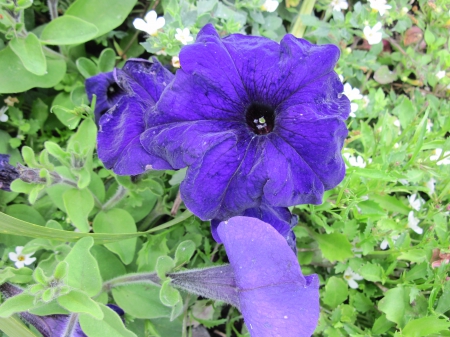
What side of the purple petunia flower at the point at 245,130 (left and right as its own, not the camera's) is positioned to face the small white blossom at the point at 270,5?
back

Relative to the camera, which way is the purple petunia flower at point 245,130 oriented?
toward the camera

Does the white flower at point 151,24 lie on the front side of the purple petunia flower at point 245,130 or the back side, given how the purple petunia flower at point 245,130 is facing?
on the back side

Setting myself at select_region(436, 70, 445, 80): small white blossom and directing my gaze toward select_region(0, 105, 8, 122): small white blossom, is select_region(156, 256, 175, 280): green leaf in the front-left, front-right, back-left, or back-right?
front-left

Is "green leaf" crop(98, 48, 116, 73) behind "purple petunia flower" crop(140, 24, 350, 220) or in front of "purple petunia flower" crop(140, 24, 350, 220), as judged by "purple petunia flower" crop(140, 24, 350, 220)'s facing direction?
behind

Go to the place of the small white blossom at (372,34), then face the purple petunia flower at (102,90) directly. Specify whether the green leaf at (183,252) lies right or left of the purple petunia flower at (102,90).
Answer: left

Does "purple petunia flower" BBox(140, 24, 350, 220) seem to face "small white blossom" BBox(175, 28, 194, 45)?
no

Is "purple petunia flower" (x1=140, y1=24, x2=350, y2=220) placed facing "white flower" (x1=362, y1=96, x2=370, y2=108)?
no

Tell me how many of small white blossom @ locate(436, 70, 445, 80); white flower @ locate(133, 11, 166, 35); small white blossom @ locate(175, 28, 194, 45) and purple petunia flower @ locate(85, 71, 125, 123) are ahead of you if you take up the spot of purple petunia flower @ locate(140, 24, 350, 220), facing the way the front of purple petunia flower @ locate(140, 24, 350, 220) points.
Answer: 0

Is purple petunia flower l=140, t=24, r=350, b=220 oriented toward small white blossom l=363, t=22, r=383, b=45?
no
